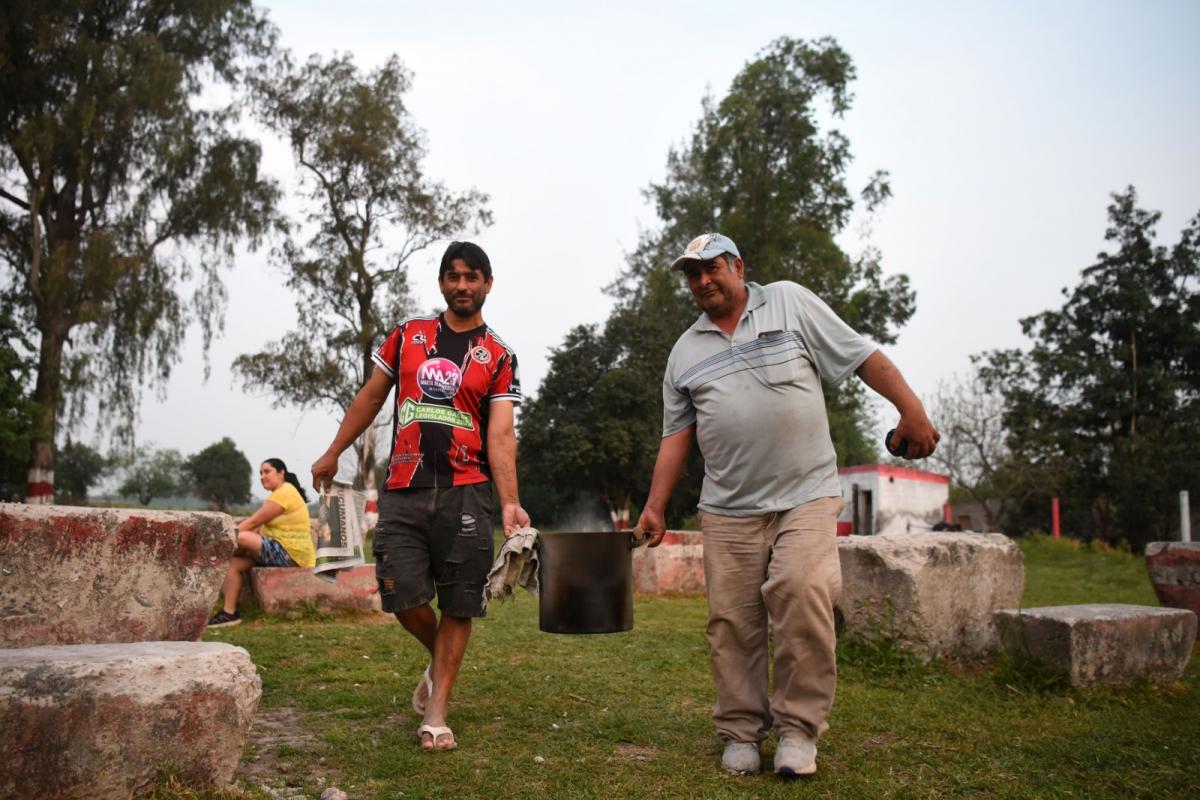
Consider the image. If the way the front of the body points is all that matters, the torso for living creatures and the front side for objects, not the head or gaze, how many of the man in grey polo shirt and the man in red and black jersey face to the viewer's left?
0

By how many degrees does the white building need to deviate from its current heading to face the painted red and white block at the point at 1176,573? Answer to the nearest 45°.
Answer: approximately 45° to its left

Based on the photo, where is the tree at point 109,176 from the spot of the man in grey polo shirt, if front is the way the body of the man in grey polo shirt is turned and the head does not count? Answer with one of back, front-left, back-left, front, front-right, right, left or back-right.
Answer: back-right

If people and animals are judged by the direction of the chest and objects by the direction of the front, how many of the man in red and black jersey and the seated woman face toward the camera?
1

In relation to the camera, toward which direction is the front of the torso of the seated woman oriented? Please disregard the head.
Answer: to the viewer's left

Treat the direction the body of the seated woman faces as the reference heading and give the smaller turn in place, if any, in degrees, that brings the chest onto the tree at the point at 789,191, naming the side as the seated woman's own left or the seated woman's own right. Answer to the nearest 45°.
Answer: approximately 135° to the seated woman's own right

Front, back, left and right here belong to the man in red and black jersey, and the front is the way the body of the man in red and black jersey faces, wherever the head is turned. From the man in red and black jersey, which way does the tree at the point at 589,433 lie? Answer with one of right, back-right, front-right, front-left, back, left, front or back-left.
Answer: back

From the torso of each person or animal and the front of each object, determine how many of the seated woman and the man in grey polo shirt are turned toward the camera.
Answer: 1

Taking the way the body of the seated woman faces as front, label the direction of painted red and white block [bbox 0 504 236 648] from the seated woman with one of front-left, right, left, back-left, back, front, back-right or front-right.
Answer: left

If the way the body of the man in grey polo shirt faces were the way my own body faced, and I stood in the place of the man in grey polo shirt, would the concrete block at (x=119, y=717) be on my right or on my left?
on my right
